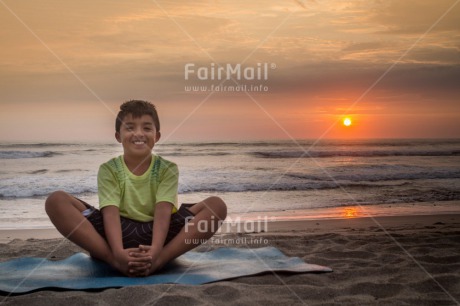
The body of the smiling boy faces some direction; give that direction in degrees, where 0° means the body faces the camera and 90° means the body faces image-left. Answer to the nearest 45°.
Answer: approximately 0°
